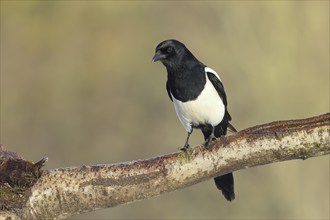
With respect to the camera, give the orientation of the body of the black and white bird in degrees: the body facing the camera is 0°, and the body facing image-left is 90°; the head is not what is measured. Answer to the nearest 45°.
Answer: approximately 45°
